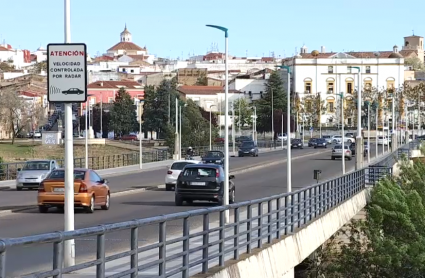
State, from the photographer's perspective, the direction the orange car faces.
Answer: facing away from the viewer and to the right of the viewer

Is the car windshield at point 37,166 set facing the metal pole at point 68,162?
yes

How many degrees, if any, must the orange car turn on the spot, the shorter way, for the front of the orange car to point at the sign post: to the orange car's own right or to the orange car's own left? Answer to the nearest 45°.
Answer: approximately 135° to the orange car's own right

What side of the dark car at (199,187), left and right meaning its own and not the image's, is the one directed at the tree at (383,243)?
right

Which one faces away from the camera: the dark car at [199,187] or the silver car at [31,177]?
the dark car

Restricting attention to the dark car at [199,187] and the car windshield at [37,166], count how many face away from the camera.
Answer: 1

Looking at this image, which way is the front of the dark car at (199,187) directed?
away from the camera

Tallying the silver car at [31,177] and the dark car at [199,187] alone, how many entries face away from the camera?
1

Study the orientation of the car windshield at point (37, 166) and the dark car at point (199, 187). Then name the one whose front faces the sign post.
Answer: the car windshield

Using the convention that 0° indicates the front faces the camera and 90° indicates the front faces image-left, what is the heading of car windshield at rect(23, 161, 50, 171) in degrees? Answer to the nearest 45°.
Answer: approximately 0°

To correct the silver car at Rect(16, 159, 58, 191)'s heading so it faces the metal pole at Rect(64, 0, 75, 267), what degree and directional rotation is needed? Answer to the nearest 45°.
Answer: approximately 45° to its left

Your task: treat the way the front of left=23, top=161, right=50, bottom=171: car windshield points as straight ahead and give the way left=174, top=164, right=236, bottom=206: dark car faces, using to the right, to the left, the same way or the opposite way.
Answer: the opposite way

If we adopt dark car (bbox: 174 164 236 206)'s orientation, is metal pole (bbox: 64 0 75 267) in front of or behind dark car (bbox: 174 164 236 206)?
behind
